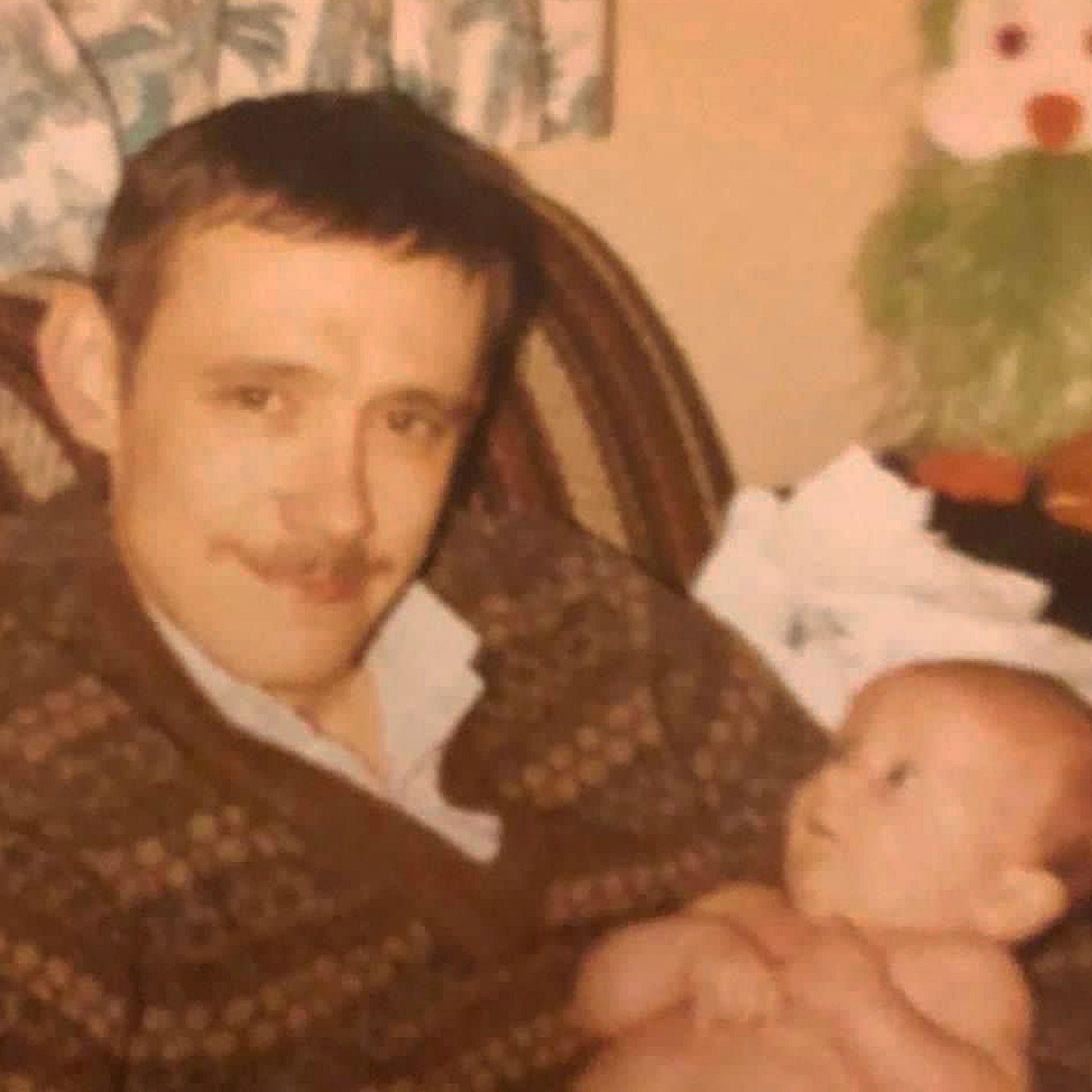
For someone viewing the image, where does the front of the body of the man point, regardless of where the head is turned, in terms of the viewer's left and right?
facing the viewer and to the right of the viewer

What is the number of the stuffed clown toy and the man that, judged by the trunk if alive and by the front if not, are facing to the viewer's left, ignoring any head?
0

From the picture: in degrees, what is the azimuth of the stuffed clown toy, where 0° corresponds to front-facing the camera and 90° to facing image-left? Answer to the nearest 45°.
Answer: approximately 0°
